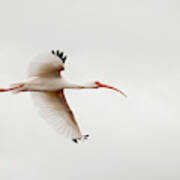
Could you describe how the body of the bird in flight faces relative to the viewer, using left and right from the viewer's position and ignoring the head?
facing to the right of the viewer
